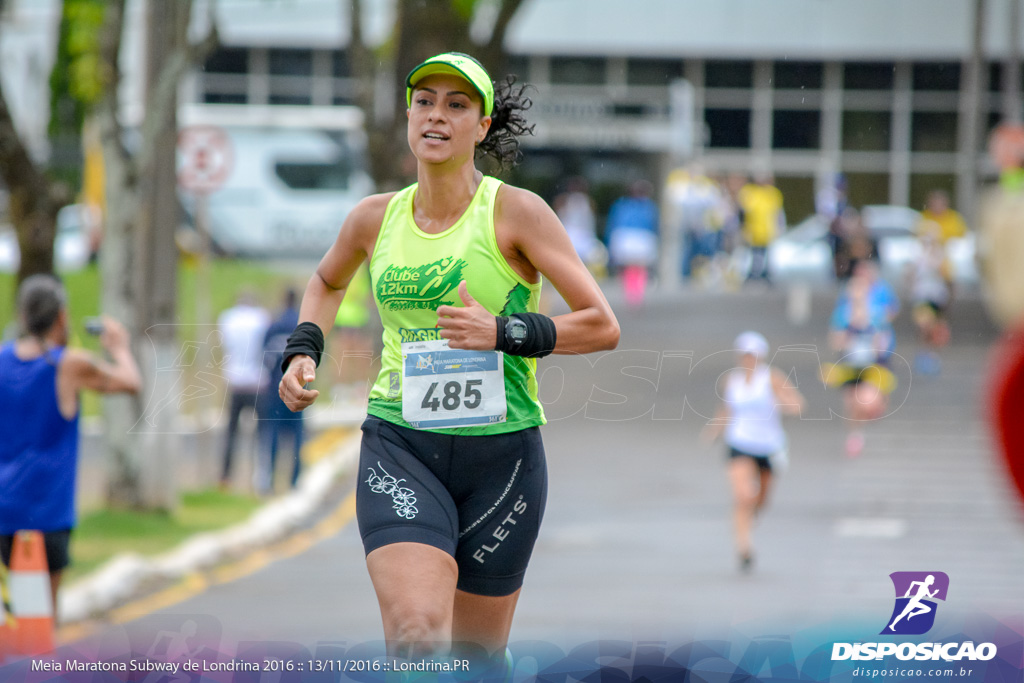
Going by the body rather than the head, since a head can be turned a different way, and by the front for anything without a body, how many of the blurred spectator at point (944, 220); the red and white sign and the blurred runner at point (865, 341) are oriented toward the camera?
3

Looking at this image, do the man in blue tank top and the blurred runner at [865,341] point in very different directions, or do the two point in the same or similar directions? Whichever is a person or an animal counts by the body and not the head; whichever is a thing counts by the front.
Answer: very different directions

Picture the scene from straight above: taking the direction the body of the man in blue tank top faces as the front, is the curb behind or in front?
in front

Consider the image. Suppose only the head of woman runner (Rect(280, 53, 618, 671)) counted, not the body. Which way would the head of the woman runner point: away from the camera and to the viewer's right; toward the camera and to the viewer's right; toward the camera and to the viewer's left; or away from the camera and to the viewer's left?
toward the camera and to the viewer's left

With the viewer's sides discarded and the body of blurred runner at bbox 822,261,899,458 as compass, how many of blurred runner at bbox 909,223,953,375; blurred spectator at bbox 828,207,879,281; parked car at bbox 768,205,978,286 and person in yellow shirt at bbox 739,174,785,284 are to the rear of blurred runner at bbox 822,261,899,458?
4

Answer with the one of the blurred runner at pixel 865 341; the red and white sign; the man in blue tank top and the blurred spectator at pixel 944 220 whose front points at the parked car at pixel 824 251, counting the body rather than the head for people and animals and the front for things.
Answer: the man in blue tank top

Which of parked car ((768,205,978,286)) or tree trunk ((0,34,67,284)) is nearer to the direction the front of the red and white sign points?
the tree trunk

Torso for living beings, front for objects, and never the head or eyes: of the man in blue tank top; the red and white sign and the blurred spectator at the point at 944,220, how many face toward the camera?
2
